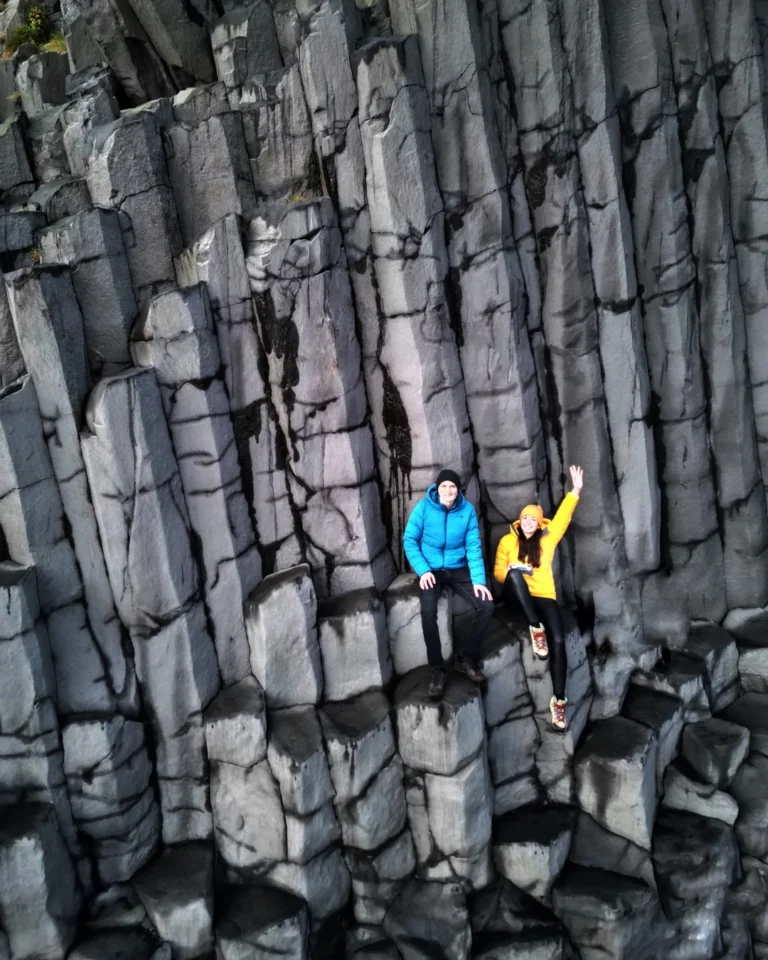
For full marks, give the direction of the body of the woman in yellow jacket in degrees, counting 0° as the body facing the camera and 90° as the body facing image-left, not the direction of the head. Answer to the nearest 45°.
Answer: approximately 0°

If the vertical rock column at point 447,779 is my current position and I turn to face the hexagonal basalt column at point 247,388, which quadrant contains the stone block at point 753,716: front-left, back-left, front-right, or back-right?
back-right

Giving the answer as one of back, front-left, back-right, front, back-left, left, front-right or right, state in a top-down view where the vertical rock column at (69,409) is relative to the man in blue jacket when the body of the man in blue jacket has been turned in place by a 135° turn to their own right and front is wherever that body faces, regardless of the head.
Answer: front-left

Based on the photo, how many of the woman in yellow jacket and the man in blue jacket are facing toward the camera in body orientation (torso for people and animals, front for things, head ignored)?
2

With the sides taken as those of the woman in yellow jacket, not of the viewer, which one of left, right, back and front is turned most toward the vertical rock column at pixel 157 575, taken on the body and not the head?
right

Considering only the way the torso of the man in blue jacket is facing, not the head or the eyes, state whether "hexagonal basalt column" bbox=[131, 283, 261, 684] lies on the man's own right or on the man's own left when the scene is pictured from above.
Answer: on the man's own right

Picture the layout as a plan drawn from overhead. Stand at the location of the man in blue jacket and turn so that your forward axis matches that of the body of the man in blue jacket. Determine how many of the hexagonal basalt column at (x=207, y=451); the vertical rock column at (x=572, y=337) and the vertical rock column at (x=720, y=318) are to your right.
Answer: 1

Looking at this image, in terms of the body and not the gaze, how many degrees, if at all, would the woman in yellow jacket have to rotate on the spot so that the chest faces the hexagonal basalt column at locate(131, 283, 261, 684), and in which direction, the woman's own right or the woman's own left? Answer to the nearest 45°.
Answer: approximately 90° to the woman's own right

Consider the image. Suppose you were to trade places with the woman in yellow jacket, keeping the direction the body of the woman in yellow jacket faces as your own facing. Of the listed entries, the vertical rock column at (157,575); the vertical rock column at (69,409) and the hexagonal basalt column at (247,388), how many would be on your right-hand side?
3
